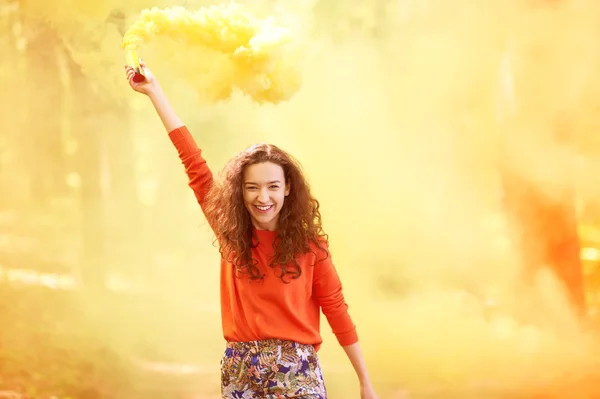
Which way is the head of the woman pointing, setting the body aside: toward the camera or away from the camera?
toward the camera

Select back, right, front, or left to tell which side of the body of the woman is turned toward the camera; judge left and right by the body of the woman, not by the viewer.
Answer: front
